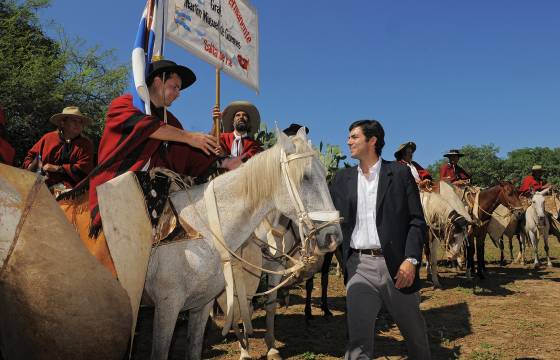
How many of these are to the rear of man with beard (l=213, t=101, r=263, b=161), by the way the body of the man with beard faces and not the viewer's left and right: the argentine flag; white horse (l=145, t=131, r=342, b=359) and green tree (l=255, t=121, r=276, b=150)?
1

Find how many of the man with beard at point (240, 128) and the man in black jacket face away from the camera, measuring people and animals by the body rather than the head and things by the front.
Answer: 0

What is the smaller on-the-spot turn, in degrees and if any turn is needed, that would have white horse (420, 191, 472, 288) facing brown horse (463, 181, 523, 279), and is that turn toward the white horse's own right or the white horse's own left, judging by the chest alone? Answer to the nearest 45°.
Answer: approximately 90° to the white horse's own left

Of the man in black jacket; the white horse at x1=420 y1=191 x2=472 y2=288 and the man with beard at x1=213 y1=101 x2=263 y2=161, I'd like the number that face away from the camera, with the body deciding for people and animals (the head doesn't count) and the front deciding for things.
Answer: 0

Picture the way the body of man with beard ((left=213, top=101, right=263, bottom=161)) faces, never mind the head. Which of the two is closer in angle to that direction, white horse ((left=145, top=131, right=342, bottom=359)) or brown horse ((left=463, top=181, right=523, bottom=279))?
the white horse

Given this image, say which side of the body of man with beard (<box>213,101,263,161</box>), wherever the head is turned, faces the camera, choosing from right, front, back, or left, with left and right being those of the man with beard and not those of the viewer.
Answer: front

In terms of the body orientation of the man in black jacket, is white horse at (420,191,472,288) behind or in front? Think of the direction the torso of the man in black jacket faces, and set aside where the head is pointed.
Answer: behind

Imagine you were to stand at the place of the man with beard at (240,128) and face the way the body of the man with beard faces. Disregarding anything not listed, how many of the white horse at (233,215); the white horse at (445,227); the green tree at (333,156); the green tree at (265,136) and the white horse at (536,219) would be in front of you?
1

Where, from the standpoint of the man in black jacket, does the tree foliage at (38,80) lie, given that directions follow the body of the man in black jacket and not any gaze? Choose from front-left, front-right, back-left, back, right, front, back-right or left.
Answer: right

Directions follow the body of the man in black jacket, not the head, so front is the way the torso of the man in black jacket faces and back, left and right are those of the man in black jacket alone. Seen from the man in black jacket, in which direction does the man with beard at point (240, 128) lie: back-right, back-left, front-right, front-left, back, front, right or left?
right

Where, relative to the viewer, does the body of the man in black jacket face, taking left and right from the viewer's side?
facing the viewer and to the left of the viewer

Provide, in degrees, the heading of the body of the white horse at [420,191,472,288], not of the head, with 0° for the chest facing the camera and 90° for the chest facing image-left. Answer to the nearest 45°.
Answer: approximately 315°

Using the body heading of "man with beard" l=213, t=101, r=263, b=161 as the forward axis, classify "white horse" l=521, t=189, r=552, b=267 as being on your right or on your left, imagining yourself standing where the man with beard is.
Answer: on your left

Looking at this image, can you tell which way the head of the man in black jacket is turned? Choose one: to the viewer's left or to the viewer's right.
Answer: to the viewer's left

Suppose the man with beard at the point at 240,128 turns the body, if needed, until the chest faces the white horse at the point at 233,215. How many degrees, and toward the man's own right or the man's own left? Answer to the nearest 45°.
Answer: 0° — they already face it

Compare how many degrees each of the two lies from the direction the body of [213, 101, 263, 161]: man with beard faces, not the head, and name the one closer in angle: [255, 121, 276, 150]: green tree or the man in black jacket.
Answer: the man in black jacket

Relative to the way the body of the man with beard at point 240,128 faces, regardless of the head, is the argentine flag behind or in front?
in front
